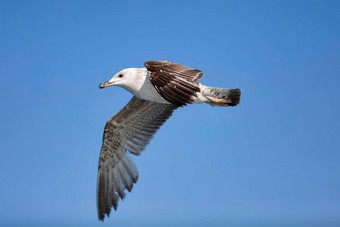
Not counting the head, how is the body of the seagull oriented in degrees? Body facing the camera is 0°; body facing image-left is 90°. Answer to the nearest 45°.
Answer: approximately 90°
